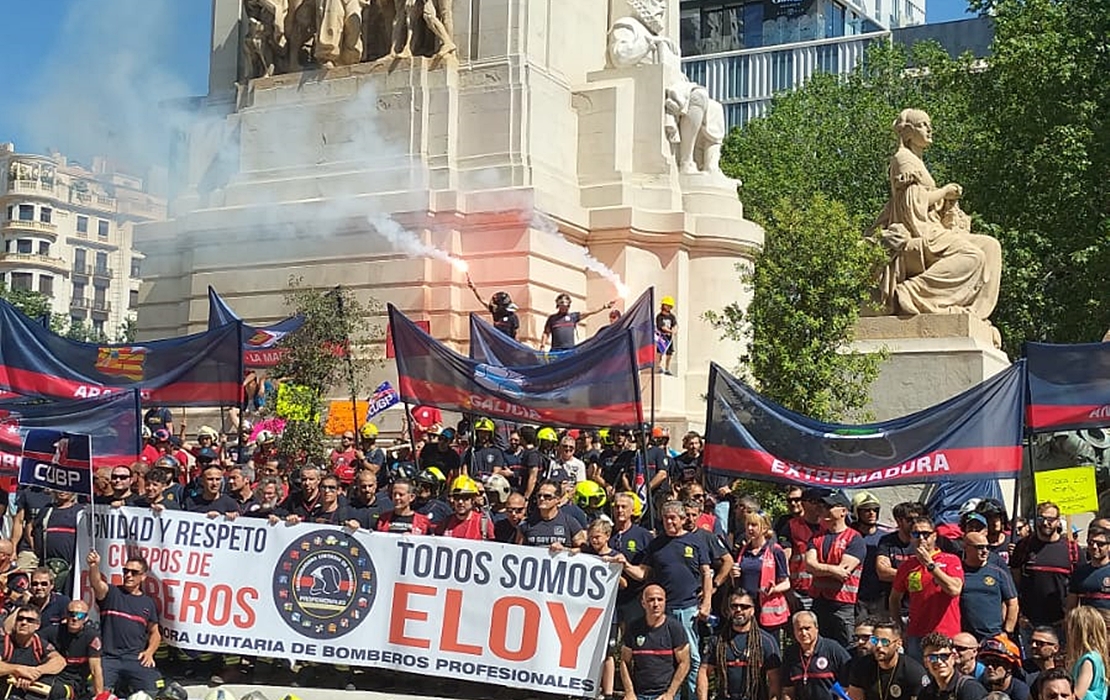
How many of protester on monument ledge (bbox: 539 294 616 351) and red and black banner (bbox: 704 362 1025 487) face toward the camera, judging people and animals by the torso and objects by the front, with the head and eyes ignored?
2

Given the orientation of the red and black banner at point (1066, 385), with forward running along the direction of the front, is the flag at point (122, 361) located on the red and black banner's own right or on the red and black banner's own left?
on the red and black banner's own right

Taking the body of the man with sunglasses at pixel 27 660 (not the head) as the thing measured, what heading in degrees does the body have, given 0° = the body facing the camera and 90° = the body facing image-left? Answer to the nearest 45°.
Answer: approximately 0°

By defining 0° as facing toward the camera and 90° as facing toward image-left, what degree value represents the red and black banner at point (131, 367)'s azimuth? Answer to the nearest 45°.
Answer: approximately 0°

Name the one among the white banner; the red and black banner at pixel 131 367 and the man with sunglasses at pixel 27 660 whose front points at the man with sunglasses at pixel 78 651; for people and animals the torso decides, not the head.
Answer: the red and black banner

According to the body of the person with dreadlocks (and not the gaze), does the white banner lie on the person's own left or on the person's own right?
on the person's own right
